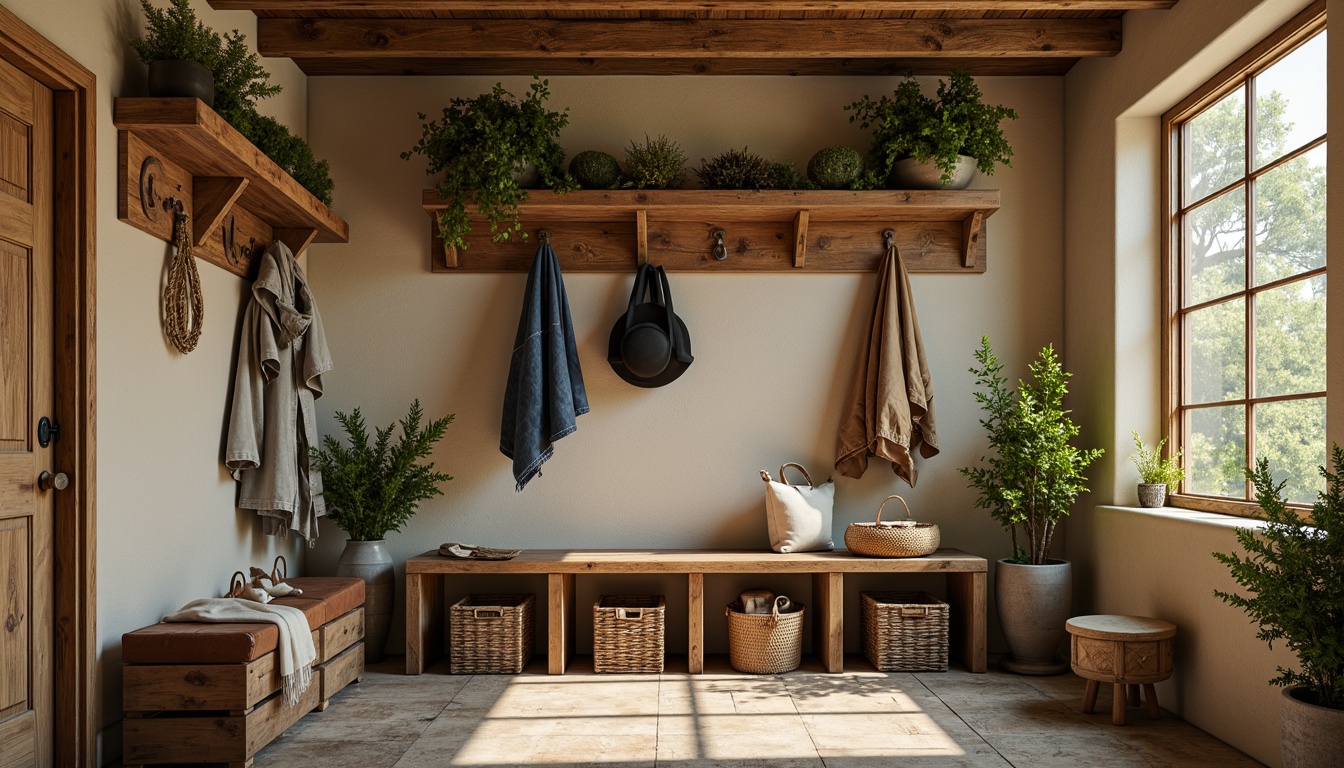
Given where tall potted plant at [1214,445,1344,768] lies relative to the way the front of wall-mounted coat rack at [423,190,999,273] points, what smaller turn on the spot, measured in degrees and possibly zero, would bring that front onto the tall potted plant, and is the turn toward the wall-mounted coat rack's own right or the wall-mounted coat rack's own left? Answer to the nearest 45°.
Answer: approximately 45° to the wall-mounted coat rack's own left

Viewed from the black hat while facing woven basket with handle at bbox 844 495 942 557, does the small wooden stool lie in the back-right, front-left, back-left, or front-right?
front-right

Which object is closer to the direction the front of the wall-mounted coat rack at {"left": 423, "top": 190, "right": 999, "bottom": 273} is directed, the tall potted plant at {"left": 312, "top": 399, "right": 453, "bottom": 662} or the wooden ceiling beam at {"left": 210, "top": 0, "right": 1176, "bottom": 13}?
the wooden ceiling beam

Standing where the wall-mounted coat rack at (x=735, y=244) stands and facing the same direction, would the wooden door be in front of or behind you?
in front

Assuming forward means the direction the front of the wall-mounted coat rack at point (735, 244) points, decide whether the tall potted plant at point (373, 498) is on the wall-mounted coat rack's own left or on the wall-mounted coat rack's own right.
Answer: on the wall-mounted coat rack's own right

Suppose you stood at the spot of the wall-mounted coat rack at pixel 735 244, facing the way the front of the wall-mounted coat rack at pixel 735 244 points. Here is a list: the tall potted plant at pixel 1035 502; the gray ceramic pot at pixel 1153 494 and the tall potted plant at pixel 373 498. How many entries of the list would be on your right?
1

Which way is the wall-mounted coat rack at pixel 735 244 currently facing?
toward the camera

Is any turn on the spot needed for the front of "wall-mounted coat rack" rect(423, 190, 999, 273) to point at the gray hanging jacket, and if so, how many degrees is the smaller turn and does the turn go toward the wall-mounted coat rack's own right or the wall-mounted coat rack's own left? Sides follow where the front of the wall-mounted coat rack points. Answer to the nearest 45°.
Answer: approximately 45° to the wall-mounted coat rack's own right

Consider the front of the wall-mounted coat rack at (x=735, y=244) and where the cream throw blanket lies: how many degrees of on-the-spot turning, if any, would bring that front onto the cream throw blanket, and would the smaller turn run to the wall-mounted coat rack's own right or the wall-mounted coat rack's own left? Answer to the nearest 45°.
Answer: approximately 45° to the wall-mounted coat rack's own right

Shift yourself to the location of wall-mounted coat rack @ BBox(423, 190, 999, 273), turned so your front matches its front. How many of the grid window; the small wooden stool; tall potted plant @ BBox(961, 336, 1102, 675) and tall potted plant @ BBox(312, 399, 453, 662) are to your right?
1
